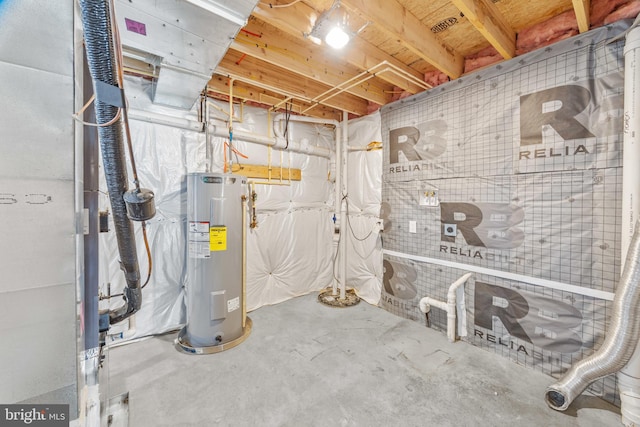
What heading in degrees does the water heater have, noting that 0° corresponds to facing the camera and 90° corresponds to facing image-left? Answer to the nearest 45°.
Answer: approximately 0°

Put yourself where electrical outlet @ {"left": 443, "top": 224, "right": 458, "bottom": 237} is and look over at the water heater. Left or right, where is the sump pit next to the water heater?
right

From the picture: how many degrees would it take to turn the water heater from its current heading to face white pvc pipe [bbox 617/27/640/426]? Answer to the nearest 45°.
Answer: approximately 45° to its left

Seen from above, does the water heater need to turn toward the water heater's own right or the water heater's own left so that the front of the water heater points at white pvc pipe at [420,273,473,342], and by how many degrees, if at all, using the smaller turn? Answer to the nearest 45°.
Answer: approximately 90° to the water heater's own left

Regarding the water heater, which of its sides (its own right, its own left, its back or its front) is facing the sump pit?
left

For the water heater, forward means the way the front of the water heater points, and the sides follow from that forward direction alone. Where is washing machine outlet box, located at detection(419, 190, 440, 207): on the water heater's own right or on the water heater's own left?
on the water heater's own left

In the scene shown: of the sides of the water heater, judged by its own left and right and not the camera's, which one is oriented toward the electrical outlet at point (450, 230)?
left
